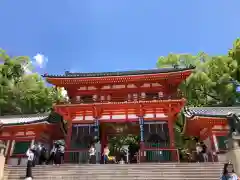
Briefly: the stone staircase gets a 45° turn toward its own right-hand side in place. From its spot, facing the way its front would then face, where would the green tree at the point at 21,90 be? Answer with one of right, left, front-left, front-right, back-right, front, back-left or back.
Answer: right

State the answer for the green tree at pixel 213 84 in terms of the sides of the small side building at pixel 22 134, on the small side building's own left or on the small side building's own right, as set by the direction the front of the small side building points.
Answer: on the small side building's own left

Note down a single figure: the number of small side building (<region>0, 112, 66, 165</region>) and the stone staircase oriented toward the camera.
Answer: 2

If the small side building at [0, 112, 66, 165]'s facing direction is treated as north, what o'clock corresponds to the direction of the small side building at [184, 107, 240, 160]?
the small side building at [184, 107, 240, 160] is roughly at 10 o'clock from the small side building at [0, 112, 66, 165].

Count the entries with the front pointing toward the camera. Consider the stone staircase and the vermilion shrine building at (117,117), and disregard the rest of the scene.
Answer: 2

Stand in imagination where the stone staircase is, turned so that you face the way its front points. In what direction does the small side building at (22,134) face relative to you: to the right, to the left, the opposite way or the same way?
the same way

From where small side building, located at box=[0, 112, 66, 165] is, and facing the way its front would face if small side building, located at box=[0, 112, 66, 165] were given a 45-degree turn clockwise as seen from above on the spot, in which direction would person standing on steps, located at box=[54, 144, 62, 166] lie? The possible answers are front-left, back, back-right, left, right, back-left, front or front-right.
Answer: left

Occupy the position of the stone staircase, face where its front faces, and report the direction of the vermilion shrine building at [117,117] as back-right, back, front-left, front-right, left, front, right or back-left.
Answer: back

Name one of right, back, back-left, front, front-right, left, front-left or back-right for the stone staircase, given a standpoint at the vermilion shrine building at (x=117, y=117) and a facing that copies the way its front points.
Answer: front

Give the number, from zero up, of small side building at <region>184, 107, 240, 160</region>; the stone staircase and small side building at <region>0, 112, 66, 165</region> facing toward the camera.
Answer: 3

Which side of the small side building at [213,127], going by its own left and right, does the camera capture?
front

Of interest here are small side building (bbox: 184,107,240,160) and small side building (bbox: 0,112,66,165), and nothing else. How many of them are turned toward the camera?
2

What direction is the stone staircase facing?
toward the camera
